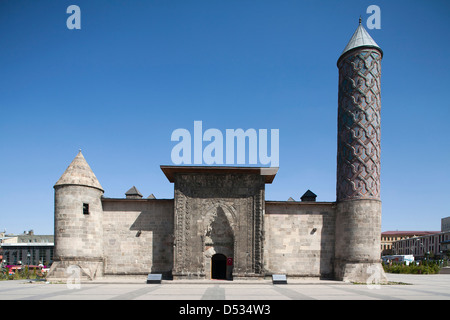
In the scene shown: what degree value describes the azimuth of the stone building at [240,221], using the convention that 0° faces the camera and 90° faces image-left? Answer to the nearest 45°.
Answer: approximately 0°
